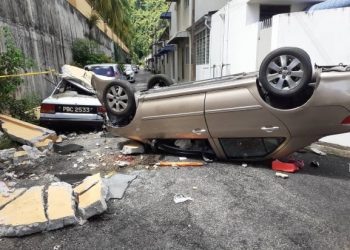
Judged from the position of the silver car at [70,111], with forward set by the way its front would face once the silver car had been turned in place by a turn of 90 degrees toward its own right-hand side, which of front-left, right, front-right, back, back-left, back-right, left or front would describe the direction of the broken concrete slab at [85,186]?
right

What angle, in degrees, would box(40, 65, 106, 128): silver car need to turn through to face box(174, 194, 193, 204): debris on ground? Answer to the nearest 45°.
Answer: approximately 180°

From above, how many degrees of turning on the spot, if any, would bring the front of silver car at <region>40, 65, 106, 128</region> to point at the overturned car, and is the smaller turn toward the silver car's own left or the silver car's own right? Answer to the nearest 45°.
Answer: approximately 135° to the silver car's own right

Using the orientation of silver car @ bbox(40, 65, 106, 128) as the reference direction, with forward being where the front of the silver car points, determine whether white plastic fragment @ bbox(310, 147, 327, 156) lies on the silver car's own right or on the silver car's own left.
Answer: on the silver car's own right

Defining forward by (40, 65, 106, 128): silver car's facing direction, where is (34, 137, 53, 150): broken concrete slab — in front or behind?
behind

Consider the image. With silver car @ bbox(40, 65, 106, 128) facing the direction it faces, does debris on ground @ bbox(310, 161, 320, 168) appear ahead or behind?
behind

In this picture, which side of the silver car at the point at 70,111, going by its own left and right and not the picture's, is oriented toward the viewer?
back

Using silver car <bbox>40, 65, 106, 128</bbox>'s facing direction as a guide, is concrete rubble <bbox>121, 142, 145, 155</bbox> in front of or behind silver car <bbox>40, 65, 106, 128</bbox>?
behind

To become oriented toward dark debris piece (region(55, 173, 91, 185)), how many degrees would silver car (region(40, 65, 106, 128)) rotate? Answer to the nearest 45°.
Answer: approximately 180°

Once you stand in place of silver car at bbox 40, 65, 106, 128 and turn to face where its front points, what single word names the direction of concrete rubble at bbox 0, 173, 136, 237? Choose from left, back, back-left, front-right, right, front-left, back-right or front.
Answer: back

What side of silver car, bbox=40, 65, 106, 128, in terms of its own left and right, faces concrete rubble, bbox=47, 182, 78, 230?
back

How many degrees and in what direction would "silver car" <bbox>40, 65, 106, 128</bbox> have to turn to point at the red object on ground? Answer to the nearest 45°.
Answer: approximately 135° to its right

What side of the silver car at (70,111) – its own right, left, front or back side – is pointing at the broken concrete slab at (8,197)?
back
